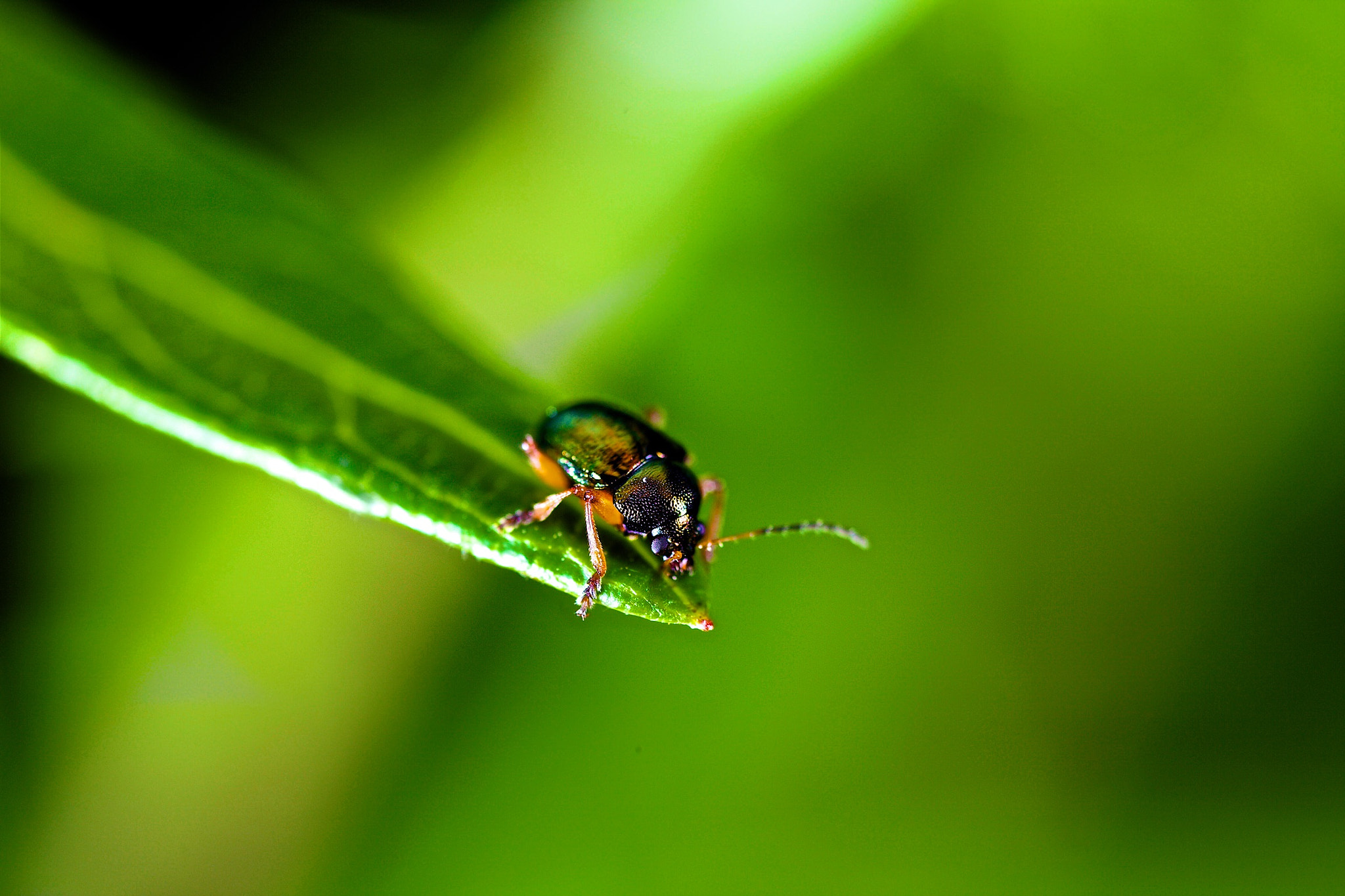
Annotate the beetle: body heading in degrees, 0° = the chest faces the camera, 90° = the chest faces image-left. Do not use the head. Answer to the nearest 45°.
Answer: approximately 315°
